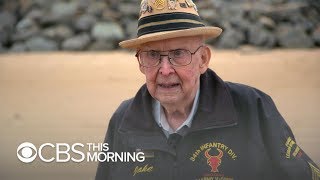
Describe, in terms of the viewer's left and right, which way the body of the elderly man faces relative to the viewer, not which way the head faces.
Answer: facing the viewer and to the left of the viewer

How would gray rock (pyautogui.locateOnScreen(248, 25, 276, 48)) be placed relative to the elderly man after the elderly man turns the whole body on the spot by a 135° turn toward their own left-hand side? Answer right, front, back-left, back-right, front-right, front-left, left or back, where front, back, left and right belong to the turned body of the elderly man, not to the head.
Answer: left

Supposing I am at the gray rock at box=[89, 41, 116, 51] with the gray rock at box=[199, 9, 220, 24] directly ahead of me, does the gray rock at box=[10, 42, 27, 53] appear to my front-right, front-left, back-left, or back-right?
back-left

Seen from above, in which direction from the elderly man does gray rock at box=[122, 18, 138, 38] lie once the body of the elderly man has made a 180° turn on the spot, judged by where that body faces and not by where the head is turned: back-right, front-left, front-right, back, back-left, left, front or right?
front-left

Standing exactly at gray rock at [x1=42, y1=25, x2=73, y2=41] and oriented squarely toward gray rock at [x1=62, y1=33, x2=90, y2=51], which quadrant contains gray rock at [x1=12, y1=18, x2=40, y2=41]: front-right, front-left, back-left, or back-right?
back-right

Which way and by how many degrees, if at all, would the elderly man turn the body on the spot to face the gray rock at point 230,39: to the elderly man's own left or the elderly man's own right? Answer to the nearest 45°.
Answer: approximately 135° to the elderly man's own right

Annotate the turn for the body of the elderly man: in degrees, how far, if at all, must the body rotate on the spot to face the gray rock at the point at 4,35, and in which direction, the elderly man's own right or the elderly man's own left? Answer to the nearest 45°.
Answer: approximately 90° to the elderly man's own right

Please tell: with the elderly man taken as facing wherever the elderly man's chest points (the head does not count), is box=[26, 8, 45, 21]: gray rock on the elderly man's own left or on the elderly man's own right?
on the elderly man's own right

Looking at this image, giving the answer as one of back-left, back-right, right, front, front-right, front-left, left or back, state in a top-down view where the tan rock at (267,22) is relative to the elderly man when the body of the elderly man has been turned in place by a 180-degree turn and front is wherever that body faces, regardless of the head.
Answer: front-left
